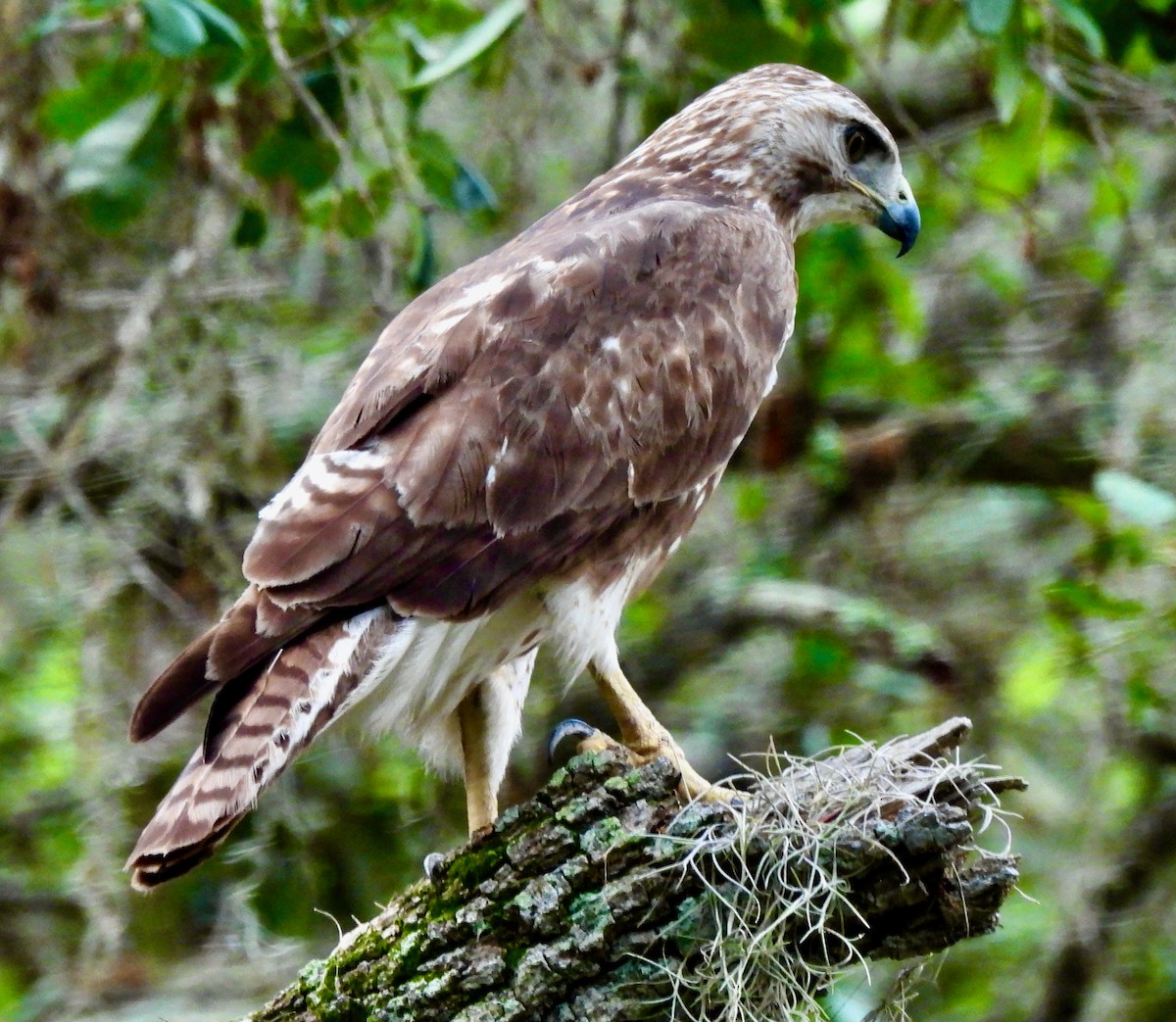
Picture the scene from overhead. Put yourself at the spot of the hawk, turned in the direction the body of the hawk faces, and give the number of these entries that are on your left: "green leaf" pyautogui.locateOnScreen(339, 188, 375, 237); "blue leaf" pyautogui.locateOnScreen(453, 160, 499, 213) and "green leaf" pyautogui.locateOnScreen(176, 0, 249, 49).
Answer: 3

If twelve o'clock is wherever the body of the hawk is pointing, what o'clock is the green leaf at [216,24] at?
The green leaf is roughly at 9 o'clock from the hawk.

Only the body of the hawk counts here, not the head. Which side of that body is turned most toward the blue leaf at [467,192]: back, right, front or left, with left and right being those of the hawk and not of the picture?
left

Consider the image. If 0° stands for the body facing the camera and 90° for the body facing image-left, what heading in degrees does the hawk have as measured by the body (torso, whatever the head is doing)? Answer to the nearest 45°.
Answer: approximately 270°

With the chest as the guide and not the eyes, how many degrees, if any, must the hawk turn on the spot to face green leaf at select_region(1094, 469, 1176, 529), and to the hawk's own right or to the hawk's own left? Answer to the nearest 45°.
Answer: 0° — it already faces it

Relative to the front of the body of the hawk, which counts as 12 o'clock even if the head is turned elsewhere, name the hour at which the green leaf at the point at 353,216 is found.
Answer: The green leaf is roughly at 9 o'clock from the hawk.

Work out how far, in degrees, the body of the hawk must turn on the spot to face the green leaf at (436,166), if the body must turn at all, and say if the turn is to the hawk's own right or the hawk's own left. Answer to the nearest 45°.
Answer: approximately 90° to the hawk's own left

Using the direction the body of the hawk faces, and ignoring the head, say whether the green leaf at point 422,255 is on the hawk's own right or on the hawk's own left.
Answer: on the hawk's own left

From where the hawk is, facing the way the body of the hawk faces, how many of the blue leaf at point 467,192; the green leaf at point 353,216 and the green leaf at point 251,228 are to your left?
3

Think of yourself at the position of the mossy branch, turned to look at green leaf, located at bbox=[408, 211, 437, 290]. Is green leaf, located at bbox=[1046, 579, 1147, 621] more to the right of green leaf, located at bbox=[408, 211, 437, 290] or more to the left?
right
